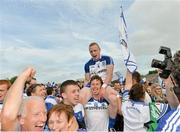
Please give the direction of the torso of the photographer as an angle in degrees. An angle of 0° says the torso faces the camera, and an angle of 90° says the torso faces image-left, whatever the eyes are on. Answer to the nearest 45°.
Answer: approximately 135°
